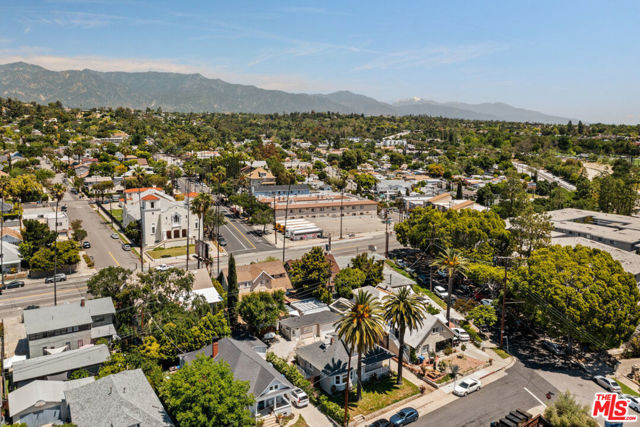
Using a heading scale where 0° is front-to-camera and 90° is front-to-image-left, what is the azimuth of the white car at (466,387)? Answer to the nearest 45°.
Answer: approximately 45°

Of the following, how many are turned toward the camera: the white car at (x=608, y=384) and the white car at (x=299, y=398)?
0

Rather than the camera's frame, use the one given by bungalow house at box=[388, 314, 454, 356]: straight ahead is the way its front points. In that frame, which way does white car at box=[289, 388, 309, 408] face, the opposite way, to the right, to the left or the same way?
the opposite way

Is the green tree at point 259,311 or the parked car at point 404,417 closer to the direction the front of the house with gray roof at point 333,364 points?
the parked car

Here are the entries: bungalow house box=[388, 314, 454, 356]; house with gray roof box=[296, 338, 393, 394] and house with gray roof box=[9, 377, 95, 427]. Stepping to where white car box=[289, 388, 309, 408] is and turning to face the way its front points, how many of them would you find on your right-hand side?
2

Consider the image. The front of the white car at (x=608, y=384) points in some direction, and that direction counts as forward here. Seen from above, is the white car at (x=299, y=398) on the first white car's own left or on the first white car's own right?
on the first white car's own left

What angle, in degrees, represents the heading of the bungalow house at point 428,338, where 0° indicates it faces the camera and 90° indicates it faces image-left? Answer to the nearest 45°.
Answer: approximately 315°

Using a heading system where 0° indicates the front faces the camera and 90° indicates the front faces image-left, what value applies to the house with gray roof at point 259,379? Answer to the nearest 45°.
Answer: approximately 315°

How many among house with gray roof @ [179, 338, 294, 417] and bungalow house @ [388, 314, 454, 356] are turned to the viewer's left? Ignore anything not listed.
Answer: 0

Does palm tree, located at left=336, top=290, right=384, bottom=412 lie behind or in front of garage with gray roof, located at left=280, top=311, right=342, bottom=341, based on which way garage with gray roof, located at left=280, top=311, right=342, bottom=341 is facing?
in front

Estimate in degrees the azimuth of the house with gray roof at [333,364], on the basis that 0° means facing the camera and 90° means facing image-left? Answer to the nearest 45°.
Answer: approximately 315°

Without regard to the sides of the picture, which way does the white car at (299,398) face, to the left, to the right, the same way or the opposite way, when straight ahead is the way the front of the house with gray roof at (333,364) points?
the opposite way

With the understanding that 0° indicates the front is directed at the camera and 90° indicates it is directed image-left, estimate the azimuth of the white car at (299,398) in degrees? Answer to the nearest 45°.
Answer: approximately 135°

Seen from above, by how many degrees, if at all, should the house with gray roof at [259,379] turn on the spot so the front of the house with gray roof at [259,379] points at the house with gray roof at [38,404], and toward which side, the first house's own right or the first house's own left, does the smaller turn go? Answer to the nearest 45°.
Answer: approximately 135° to the first house's own right
